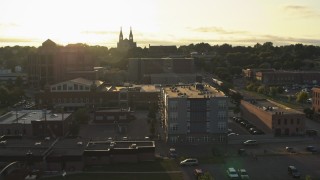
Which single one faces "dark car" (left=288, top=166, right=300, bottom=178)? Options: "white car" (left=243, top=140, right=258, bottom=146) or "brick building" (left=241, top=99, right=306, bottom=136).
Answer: the brick building

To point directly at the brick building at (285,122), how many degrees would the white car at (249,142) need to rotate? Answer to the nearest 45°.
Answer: approximately 135° to its right

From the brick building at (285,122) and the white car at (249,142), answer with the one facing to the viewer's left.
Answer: the white car

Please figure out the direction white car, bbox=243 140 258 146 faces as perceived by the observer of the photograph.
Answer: facing to the left of the viewer

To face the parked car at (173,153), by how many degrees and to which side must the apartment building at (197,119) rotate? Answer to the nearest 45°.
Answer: approximately 45° to its right

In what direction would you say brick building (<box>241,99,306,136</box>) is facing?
toward the camera

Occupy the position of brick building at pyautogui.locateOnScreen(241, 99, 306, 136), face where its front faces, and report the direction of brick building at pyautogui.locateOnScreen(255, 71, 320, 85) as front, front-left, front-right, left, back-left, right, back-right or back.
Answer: back

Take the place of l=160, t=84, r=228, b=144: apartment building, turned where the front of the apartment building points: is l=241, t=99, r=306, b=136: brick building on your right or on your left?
on your left

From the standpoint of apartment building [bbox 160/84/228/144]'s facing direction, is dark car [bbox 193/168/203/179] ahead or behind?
ahead

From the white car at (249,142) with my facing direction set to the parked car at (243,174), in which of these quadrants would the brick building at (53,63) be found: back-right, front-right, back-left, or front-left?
back-right

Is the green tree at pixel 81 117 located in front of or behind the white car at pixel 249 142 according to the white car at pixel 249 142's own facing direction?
in front

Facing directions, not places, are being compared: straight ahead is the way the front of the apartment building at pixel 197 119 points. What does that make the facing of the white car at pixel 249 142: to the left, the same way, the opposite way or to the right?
to the right

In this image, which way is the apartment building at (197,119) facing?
toward the camera
